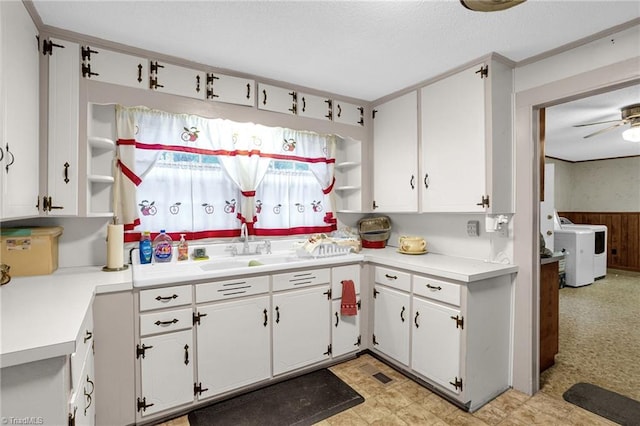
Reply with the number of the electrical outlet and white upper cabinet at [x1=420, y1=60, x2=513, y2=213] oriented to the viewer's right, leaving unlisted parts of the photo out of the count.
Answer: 0

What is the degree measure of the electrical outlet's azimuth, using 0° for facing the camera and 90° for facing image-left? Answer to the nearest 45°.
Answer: approximately 45°

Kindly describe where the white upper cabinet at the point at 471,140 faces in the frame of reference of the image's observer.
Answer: facing the viewer and to the left of the viewer

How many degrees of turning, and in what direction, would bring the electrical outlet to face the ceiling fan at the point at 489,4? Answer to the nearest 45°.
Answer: approximately 45° to its left

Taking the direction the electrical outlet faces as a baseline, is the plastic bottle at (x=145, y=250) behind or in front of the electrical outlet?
in front

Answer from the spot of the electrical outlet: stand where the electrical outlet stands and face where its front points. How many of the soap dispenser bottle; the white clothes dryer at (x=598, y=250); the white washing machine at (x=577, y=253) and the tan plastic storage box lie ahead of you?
2

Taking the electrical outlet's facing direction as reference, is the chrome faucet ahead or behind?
ahead

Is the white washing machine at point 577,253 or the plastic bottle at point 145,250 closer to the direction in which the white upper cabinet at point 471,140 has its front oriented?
the plastic bottle

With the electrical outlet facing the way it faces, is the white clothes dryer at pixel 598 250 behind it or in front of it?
behind

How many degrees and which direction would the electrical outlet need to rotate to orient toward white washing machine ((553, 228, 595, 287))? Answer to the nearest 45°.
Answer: approximately 180°
